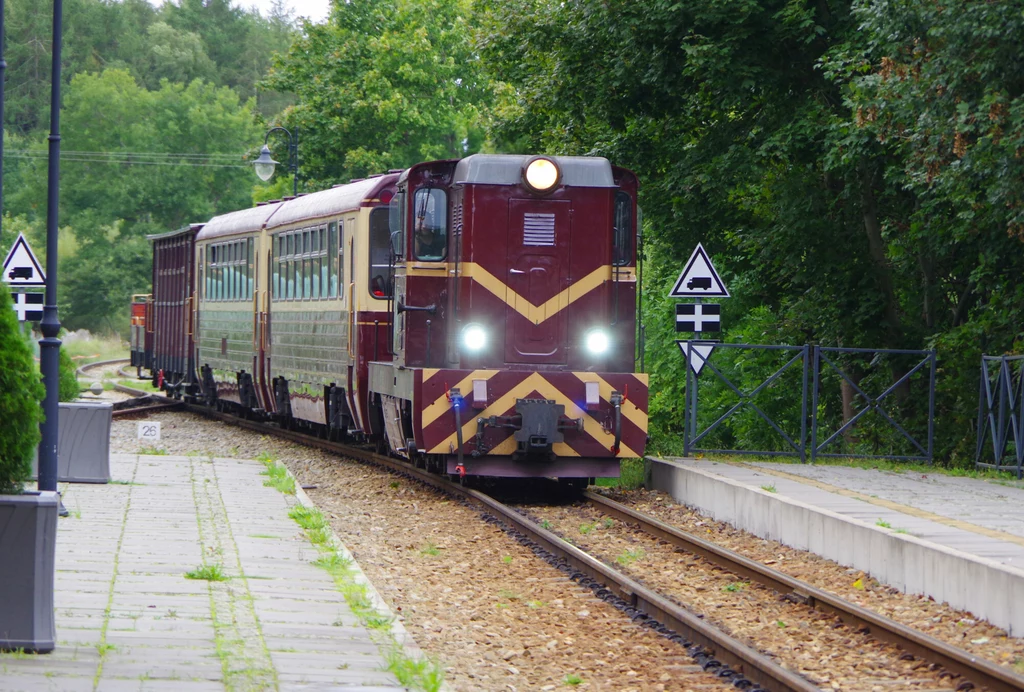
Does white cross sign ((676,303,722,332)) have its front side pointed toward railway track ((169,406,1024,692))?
yes

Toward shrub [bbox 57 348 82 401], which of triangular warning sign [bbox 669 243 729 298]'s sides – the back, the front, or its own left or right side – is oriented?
right

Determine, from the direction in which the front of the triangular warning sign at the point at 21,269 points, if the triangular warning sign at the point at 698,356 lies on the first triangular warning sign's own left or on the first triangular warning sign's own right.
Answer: on the first triangular warning sign's own left

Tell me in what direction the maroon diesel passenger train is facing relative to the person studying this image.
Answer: facing the viewer and to the right of the viewer

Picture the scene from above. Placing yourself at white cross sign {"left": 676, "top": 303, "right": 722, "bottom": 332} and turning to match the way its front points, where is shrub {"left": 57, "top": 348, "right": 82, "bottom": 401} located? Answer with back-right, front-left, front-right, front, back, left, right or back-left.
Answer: right

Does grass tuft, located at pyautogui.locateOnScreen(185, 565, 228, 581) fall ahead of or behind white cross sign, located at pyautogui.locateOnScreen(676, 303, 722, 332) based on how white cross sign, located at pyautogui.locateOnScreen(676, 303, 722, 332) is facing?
ahead

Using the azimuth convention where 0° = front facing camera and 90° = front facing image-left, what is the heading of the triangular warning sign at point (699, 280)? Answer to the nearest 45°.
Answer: approximately 0°

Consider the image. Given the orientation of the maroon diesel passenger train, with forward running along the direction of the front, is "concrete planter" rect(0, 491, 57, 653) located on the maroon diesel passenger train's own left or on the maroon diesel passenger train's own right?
on the maroon diesel passenger train's own right
